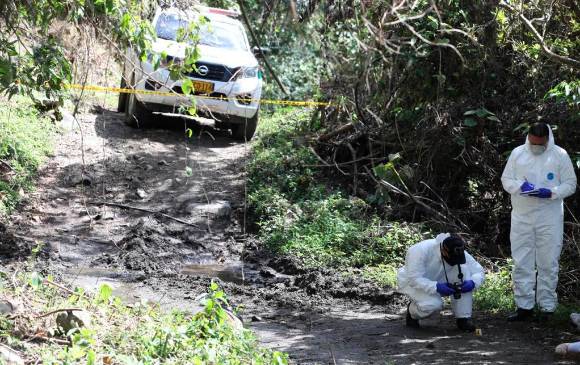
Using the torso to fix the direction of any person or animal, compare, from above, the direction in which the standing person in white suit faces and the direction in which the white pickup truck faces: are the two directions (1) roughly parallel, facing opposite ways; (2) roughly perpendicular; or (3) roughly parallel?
roughly parallel

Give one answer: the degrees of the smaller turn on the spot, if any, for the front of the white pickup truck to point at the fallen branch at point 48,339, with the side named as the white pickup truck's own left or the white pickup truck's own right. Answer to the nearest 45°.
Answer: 0° — it already faces it

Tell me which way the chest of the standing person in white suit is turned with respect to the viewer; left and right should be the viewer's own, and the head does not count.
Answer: facing the viewer

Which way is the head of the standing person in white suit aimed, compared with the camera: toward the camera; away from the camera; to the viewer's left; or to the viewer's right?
toward the camera

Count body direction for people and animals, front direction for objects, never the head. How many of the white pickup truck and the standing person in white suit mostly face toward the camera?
2

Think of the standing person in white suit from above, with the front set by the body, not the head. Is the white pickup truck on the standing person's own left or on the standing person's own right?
on the standing person's own right

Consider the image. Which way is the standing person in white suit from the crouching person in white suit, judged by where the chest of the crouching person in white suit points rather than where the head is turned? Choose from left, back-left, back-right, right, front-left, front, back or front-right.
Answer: left

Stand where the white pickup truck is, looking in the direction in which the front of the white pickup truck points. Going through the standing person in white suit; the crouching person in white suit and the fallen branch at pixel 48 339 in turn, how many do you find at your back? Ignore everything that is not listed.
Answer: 0

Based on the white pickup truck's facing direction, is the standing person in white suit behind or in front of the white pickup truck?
in front

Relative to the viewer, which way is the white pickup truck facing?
toward the camera

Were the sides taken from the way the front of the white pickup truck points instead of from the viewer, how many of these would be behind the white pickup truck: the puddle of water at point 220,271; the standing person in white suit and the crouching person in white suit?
0

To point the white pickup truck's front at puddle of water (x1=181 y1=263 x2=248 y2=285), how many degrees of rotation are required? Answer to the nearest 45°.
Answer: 0° — it already faces it

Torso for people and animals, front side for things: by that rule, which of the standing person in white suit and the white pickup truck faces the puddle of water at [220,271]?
the white pickup truck
